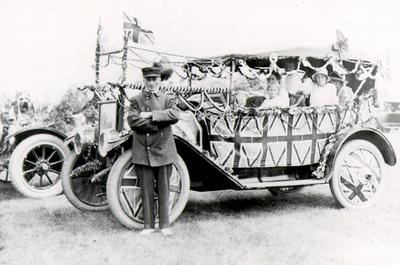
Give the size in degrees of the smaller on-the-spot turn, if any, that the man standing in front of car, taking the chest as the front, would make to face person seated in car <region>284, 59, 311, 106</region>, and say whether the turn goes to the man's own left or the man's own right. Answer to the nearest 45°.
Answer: approximately 135° to the man's own left

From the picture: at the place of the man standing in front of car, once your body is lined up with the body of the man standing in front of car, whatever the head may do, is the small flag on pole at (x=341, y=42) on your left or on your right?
on your left

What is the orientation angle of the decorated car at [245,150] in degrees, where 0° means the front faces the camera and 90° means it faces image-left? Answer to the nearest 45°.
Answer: approximately 45°

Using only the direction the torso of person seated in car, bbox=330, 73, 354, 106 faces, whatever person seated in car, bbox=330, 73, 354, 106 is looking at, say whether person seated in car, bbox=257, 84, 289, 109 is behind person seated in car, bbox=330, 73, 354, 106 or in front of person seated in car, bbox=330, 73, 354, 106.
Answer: in front

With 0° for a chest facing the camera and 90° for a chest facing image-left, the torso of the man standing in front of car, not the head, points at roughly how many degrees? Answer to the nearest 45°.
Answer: approximately 0°

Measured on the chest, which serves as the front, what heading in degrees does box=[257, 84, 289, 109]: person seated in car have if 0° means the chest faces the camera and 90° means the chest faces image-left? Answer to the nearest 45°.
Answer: approximately 45°

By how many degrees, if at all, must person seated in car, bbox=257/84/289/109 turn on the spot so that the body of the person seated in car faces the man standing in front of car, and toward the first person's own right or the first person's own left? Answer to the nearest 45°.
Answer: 0° — they already face them

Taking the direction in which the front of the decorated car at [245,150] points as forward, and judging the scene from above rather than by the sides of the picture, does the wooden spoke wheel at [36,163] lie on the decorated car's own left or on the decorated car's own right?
on the decorated car's own right

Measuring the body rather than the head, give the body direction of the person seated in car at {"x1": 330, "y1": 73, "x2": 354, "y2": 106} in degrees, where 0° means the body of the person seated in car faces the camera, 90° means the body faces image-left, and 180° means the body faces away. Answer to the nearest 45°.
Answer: approximately 45°

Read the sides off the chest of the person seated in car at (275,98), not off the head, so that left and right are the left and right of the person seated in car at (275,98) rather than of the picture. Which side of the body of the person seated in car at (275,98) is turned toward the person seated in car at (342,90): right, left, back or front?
back

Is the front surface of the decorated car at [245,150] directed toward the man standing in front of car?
yes
